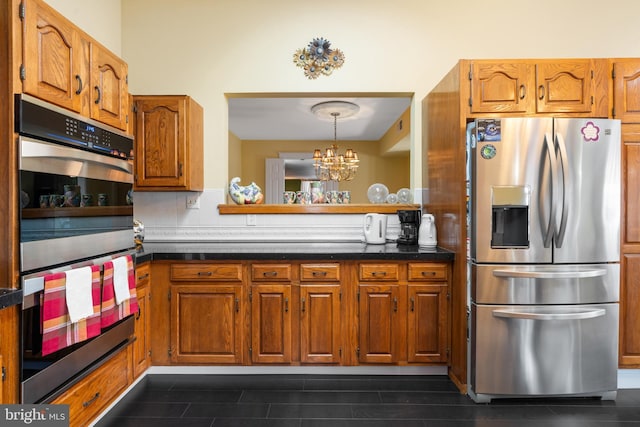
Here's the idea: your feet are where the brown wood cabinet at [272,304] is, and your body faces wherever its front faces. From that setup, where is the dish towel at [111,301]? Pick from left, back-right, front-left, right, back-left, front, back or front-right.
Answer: front-right

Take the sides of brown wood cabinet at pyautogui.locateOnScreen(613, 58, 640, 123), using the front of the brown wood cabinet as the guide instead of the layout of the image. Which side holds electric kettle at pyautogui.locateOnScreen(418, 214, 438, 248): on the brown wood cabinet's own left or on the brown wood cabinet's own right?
on the brown wood cabinet's own right

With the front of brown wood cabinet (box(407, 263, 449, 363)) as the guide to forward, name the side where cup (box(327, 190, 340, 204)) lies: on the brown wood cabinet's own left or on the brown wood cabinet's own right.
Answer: on the brown wood cabinet's own right

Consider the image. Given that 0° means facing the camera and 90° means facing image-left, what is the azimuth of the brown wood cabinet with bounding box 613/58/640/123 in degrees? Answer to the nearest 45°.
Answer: approximately 0°

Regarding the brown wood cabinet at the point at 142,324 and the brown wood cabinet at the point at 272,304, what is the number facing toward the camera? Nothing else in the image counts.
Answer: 1

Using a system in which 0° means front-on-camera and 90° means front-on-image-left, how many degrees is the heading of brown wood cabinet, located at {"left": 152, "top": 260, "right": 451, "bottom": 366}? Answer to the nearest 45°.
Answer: approximately 0°
